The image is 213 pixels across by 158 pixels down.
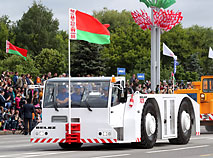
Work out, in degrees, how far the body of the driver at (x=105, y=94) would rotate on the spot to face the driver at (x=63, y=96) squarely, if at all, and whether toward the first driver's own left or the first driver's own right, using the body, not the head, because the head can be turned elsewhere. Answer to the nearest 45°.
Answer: approximately 45° to the first driver's own right

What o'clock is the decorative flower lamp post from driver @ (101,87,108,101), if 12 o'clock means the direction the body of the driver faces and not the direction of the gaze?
The decorative flower lamp post is roughly at 5 o'clock from the driver.

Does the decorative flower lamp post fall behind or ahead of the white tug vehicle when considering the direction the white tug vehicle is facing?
behind
